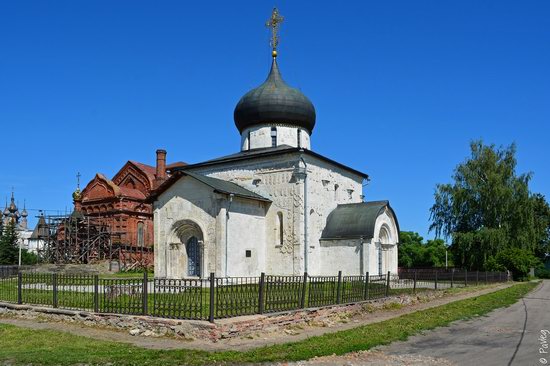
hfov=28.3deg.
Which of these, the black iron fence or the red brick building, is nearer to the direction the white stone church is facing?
the black iron fence

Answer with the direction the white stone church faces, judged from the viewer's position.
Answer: facing the viewer and to the left of the viewer

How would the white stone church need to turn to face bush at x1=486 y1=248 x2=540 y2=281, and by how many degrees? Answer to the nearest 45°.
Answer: approximately 180°

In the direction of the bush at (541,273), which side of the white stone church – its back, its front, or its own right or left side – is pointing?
back

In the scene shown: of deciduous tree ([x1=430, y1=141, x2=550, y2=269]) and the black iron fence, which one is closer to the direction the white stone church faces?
the black iron fence

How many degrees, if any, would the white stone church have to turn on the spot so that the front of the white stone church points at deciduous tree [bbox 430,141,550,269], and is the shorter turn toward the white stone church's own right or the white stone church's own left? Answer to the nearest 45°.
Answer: approximately 180°
